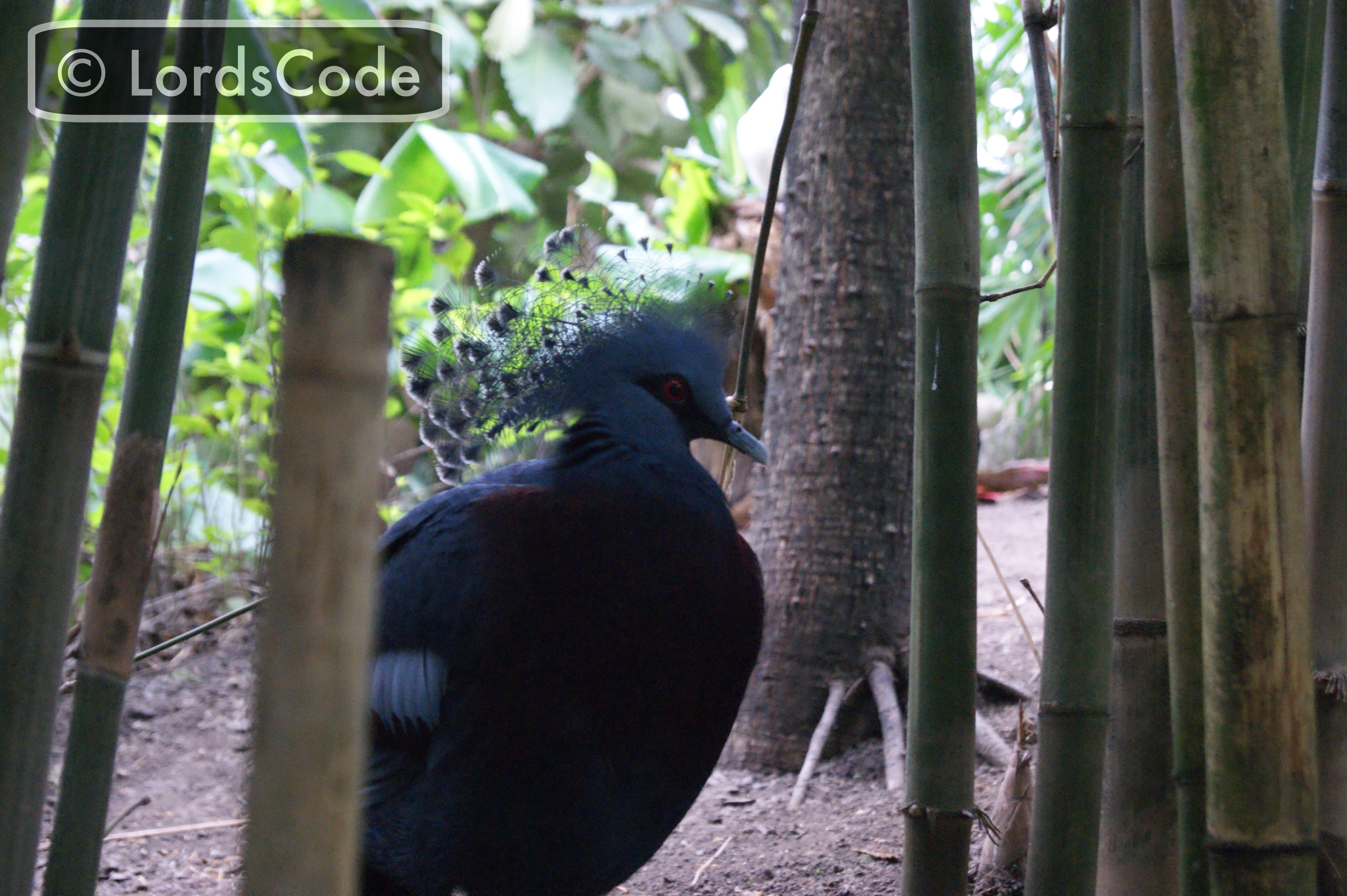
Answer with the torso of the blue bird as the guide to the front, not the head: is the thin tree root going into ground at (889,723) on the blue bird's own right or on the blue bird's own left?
on the blue bird's own left

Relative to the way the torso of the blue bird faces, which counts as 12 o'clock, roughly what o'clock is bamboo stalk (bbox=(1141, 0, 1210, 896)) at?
The bamboo stalk is roughly at 12 o'clock from the blue bird.

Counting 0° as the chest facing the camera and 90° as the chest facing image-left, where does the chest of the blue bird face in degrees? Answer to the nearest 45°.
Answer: approximately 315°

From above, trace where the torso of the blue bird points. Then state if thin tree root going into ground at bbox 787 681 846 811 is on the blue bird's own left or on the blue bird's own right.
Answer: on the blue bird's own left

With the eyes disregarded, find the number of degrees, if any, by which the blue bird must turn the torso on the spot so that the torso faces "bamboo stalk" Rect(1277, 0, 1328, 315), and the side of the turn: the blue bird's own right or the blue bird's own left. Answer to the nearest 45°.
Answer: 0° — it already faces it
